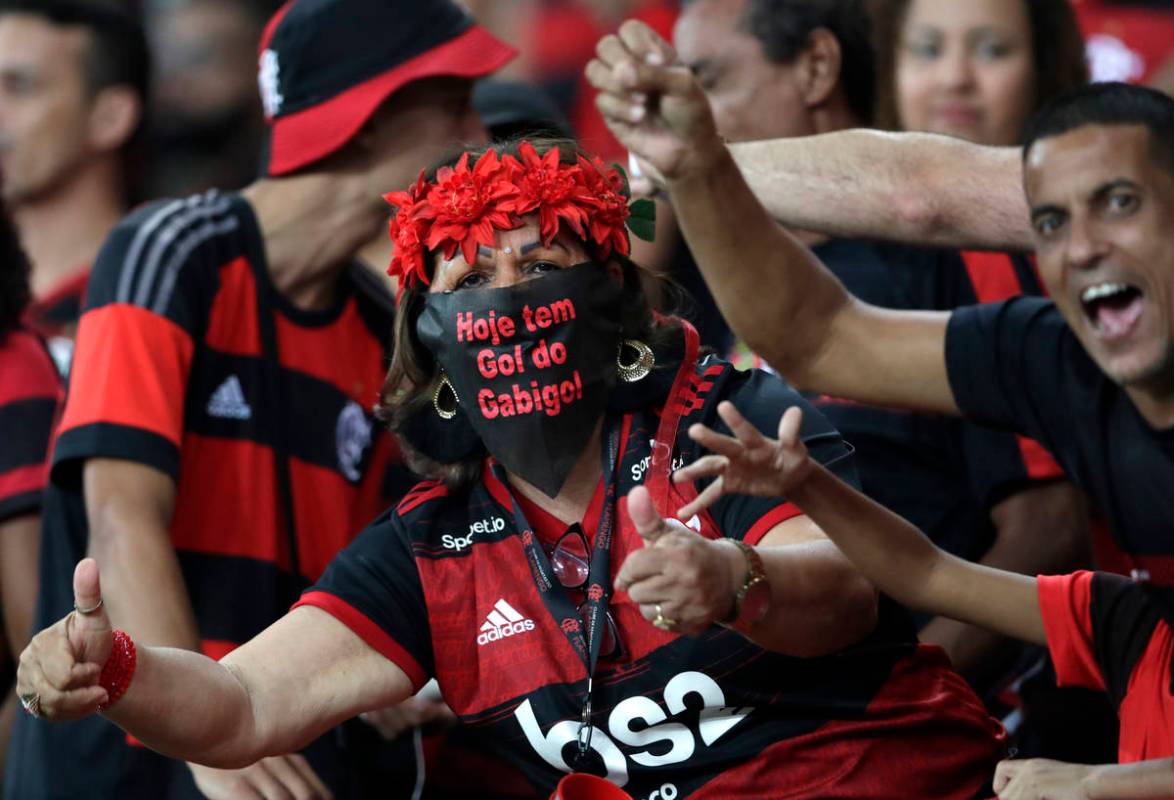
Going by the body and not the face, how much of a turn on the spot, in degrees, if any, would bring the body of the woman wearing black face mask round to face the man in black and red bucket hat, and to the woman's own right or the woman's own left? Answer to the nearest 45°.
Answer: approximately 135° to the woman's own right

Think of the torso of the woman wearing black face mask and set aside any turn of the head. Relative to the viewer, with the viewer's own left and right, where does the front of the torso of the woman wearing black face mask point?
facing the viewer

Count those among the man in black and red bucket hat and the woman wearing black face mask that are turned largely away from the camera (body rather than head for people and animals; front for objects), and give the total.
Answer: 0

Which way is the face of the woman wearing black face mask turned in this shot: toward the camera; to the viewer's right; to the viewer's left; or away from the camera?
toward the camera
